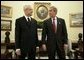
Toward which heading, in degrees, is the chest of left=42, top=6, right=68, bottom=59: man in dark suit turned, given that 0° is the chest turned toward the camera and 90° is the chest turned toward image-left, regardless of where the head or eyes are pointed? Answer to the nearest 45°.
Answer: approximately 0°

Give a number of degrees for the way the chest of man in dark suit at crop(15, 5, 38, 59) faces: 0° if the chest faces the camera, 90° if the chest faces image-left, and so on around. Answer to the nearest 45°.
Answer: approximately 315°

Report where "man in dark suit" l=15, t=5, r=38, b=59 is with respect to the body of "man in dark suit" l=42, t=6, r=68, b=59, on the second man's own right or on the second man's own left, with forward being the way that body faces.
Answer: on the second man's own right

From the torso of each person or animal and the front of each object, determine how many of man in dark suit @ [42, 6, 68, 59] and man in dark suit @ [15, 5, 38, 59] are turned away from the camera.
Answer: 0

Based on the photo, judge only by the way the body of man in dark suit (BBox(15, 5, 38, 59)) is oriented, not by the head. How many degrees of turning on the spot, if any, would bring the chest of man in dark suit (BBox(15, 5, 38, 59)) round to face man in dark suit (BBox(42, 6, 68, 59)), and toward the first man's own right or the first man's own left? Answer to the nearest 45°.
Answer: approximately 45° to the first man's own left
